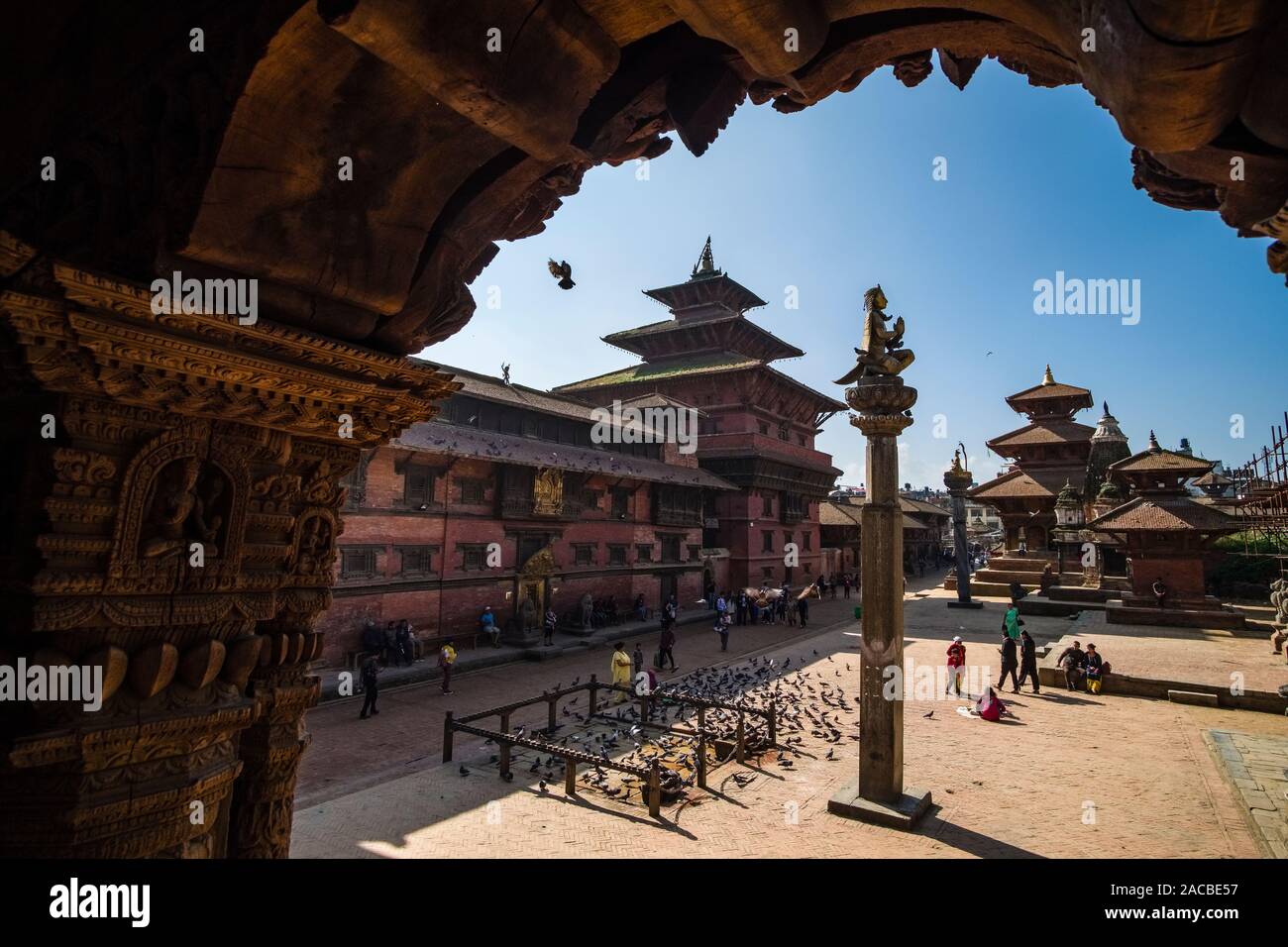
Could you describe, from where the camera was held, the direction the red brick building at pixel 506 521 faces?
facing the viewer and to the right of the viewer

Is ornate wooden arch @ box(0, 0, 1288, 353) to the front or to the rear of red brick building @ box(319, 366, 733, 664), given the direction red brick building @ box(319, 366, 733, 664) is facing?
to the front

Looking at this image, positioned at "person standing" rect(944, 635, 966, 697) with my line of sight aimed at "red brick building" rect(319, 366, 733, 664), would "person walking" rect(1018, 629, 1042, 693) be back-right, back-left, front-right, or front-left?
back-right

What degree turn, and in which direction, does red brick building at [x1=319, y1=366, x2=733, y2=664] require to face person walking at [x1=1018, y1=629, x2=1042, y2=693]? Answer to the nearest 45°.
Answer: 0° — it already faces them

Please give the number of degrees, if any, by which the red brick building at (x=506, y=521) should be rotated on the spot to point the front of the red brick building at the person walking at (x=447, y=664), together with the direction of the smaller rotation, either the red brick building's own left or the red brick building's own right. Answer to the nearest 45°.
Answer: approximately 45° to the red brick building's own right

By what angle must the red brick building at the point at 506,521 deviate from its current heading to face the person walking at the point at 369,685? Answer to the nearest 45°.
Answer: approximately 45° to its right

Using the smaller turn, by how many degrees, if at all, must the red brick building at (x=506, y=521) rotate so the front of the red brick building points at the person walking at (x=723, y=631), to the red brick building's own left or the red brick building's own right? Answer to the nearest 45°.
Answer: approximately 45° to the red brick building's own left

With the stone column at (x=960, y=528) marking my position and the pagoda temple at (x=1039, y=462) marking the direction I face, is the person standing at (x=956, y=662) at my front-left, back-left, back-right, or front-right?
back-right

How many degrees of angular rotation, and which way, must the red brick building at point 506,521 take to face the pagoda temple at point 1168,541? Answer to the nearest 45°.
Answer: approximately 45° to its left

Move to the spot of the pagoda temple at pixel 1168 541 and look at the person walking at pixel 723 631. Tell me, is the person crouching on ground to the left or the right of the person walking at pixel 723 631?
left

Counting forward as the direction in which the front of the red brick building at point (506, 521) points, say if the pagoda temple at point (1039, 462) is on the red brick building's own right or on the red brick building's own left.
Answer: on the red brick building's own left

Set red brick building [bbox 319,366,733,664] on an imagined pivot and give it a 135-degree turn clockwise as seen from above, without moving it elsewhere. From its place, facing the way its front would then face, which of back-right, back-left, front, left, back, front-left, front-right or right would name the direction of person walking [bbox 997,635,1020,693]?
back-left

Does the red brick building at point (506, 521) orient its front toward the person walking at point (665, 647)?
yes
